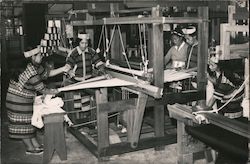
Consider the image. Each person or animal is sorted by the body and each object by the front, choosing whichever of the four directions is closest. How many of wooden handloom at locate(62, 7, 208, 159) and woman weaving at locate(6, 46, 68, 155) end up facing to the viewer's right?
1

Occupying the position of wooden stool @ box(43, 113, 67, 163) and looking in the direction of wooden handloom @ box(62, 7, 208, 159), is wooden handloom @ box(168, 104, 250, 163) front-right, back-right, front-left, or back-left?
front-right

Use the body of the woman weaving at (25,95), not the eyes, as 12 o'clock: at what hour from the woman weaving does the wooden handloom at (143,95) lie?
The wooden handloom is roughly at 1 o'clock from the woman weaving.

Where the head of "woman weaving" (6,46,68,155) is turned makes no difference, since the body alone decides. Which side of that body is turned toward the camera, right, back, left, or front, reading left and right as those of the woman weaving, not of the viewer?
right

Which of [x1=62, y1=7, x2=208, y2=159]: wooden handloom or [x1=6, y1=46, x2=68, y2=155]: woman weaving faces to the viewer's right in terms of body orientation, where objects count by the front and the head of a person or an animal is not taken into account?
the woman weaving

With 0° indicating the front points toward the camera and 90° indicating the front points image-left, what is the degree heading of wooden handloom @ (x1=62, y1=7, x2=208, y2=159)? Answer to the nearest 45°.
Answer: approximately 45°
